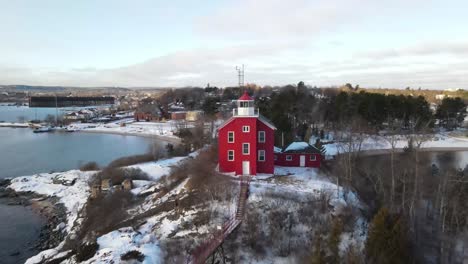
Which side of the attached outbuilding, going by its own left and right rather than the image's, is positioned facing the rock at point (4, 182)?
right

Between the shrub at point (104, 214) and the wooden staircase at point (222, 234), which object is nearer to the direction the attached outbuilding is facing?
the wooden staircase

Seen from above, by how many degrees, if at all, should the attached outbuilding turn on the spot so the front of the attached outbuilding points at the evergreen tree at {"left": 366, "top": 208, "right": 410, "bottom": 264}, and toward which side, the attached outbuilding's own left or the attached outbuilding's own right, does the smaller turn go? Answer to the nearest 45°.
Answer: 0° — it already faces it

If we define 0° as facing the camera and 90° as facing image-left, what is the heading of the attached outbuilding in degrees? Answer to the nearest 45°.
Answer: approximately 0°

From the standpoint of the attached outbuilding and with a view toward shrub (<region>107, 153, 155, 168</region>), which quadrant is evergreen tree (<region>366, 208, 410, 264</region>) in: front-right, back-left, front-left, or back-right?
back-left

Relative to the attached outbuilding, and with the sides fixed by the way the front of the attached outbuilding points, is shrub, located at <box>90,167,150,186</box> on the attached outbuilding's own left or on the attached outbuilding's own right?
on the attached outbuilding's own right

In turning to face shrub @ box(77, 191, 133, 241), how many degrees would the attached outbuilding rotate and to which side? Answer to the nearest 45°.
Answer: approximately 90° to its right

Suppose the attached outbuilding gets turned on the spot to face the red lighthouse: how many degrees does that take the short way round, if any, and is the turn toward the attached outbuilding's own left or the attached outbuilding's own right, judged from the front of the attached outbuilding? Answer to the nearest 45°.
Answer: approximately 45° to the attached outbuilding's own right

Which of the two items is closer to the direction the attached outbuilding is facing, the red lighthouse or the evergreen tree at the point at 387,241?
the evergreen tree

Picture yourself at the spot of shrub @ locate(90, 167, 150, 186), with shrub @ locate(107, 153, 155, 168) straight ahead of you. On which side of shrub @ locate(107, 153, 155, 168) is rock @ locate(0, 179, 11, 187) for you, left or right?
left

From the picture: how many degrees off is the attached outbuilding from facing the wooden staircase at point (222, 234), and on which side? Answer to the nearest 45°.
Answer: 0° — it already faces it
